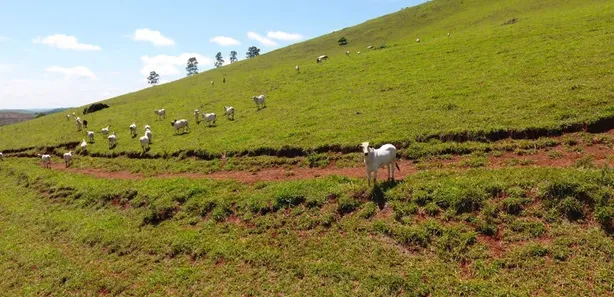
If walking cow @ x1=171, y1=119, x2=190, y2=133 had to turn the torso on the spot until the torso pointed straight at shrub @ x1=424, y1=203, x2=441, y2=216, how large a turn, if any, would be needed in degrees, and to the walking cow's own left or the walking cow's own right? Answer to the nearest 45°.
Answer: approximately 90° to the walking cow's own left

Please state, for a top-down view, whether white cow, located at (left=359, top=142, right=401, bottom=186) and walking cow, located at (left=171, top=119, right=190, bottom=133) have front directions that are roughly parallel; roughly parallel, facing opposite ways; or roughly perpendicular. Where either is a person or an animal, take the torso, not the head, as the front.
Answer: roughly parallel

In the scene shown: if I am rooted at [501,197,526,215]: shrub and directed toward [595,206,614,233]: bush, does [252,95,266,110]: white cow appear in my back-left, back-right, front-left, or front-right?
back-left

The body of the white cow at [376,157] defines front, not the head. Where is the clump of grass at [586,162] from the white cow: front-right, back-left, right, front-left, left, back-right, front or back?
back-left

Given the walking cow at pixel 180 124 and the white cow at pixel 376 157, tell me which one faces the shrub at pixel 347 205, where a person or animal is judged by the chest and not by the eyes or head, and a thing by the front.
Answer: the white cow

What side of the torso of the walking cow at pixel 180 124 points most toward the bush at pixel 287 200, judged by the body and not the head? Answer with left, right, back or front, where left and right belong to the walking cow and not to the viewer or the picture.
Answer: left

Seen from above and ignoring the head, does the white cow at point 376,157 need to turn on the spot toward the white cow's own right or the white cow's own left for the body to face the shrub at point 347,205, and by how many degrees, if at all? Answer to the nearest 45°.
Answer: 0° — it already faces it

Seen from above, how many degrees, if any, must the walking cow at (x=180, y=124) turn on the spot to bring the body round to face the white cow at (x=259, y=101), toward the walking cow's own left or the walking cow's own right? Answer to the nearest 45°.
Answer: approximately 180°

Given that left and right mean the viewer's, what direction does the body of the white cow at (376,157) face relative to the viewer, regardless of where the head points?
facing the viewer and to the left of the viewer

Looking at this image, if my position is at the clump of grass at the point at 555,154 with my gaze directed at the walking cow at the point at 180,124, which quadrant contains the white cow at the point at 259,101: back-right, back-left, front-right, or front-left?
front-right

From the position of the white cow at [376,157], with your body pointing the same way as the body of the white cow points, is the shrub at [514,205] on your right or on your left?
on your left

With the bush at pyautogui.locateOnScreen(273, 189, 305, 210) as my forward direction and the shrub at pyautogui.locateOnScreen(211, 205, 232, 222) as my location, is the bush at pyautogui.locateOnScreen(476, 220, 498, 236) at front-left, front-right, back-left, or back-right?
front-right

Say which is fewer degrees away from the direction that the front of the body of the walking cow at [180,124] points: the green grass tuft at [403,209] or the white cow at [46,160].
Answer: the white cow

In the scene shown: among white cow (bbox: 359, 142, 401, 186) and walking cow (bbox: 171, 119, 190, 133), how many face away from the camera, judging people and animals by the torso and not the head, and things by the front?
0

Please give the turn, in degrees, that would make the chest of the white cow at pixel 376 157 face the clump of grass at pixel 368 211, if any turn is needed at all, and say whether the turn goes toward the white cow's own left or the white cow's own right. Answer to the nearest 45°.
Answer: approximately 45° to the white cow's own left

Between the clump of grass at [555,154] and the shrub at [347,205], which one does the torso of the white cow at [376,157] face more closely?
the shrub

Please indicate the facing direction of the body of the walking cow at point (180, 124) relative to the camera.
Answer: to the viewer's left
